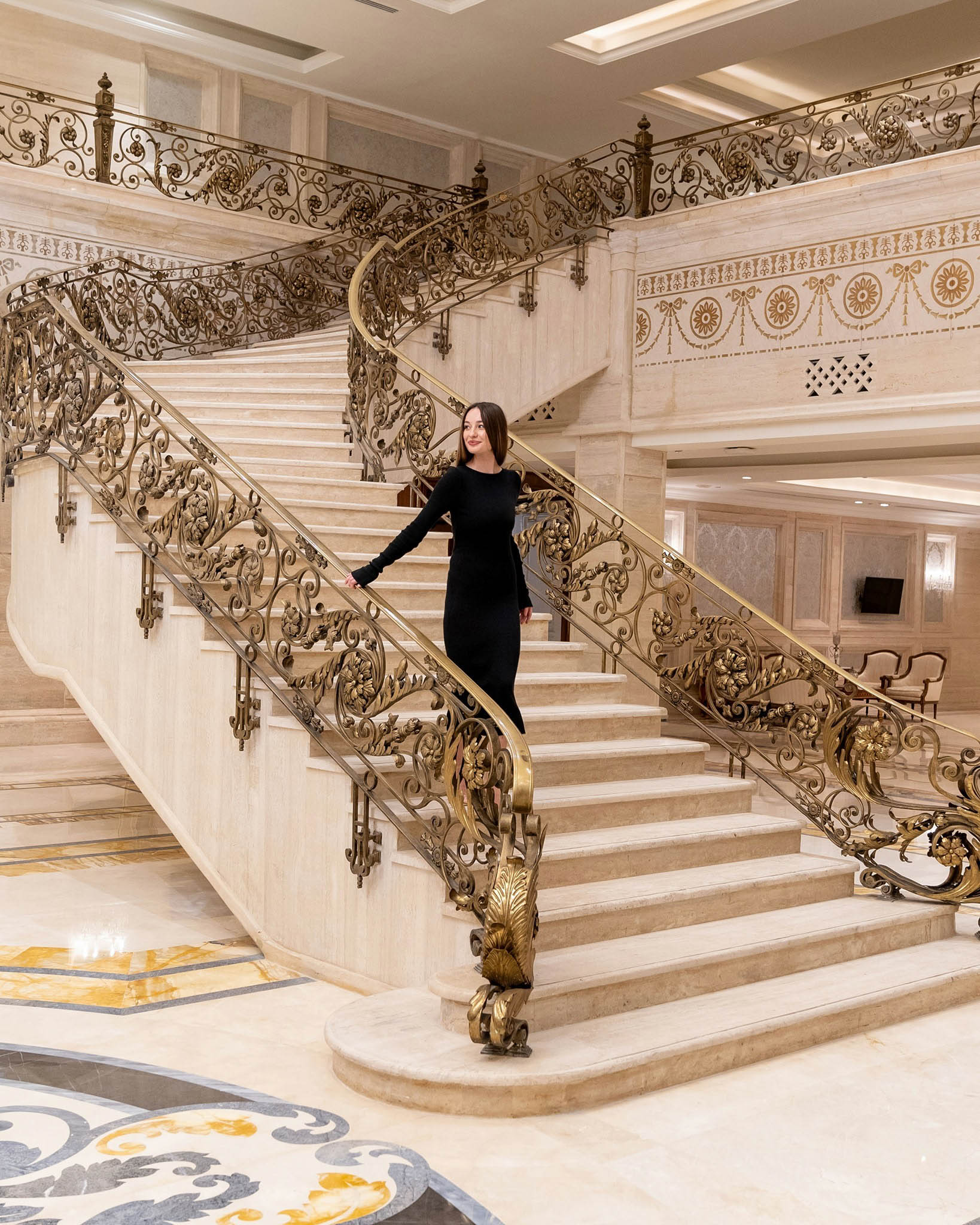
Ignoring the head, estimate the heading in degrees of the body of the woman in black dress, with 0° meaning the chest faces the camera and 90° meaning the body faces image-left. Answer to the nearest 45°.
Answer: approximately 0°

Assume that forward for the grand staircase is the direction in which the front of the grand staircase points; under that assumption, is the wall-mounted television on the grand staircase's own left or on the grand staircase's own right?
on the grand staircase's own left

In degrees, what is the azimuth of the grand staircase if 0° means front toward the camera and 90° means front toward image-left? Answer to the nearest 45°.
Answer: approximately 315°

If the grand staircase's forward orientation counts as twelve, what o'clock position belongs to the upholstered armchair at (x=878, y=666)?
The upholstered armchair is roughly at 8 o'clock from the grand staircase.

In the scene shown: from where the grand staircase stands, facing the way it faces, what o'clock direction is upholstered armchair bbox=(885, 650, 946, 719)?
The upholstered armchair is roughly at 8 o'clock from the grand staircase.

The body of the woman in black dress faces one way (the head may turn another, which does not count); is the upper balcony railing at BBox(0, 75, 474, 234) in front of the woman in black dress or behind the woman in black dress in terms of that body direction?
behind
